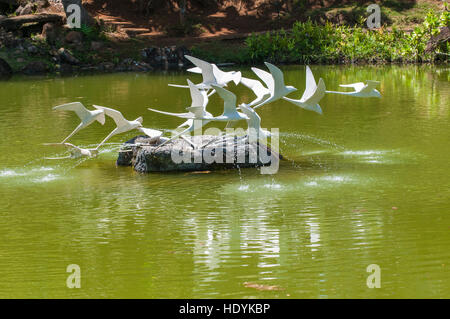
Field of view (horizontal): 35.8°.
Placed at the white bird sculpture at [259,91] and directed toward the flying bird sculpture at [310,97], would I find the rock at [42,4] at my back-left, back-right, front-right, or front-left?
back-left

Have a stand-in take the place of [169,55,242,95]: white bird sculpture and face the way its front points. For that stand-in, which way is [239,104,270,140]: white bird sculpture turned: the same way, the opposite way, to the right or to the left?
the same way
